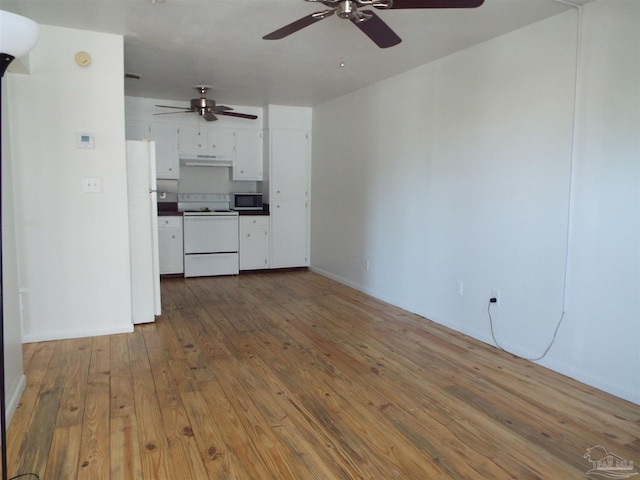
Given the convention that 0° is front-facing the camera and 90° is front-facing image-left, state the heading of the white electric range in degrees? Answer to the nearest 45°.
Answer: approximately 0°

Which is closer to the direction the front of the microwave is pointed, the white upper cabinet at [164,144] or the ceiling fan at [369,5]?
the ceiling fan

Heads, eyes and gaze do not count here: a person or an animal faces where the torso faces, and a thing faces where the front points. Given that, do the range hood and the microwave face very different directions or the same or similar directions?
same or similar directions

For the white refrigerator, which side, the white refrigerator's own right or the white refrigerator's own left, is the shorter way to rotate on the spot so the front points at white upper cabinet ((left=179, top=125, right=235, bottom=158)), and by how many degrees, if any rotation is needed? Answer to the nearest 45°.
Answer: approximately 90° to the white refrigerator's own left

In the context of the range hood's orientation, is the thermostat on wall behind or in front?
in front

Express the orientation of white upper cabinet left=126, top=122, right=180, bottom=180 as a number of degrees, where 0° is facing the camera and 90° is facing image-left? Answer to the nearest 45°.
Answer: approximately 0°

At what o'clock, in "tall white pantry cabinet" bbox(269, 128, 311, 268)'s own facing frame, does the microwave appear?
The microwave is roughly at 3 o'clock from the tall white pantry cabinet.

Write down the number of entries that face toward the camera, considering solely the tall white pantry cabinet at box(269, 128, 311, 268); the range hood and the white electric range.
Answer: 3

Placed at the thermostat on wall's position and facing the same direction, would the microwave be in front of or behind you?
behind

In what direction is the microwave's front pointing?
toward the camera
